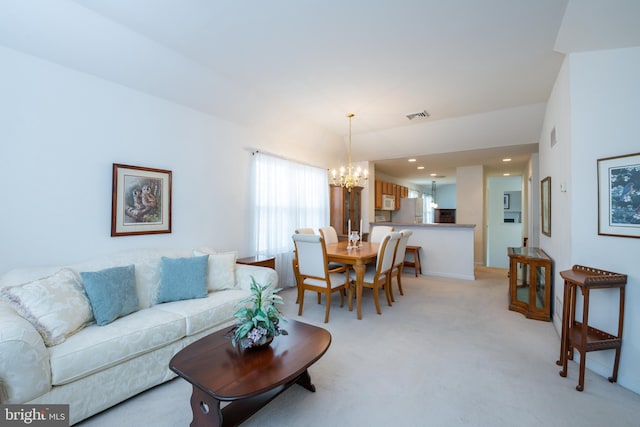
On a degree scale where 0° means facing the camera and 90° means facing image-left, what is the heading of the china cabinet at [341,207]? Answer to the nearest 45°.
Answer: approximately 315°

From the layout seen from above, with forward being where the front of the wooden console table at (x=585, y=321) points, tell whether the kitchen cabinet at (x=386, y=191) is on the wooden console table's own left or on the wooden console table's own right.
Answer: on the wooden console table's own right

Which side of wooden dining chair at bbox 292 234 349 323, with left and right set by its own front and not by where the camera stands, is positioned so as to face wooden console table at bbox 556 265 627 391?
right

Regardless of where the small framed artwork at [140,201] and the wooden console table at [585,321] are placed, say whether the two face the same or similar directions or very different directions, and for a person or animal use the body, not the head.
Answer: very different directions

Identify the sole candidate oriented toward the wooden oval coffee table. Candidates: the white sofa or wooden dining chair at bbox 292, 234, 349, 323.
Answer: the white sofa

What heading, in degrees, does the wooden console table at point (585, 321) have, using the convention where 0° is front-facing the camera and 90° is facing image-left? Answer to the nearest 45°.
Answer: approximately 45°

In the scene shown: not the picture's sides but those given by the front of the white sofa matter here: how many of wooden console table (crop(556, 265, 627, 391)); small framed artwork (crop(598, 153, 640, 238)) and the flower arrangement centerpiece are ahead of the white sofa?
3

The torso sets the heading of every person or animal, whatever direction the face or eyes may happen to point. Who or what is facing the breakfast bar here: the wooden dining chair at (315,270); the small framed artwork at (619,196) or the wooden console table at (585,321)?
the wooden dining chair

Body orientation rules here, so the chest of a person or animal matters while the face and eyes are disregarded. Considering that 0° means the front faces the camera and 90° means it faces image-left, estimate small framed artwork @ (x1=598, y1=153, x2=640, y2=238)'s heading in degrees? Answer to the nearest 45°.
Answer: approximately 45°

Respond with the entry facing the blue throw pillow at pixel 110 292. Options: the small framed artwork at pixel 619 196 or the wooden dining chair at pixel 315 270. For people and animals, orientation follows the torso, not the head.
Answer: the small framed artwork
